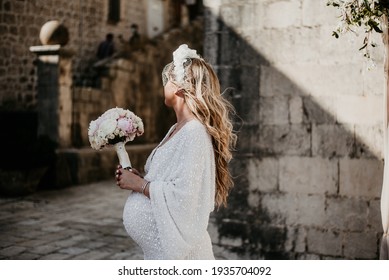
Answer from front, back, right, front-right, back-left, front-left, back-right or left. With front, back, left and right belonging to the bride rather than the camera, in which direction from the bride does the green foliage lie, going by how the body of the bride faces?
back-right

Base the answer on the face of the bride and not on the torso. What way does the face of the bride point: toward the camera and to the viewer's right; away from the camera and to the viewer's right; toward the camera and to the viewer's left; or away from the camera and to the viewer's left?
away from the camera and to the viewer's left

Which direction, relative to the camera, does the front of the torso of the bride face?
to the viewer's left

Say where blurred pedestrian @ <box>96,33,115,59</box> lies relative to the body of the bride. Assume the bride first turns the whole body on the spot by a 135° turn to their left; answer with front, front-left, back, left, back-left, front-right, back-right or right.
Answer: back-left
